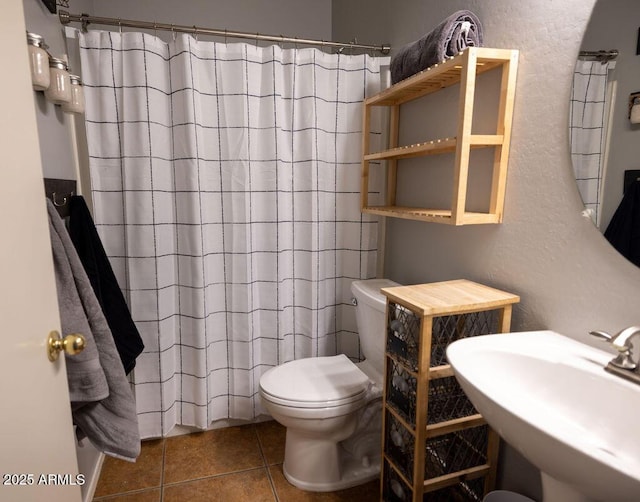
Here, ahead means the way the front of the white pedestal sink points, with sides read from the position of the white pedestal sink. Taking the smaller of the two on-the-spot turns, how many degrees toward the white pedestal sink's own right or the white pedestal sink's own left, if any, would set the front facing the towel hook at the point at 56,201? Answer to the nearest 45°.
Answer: approximately 45° to the white pedestal sink's own right

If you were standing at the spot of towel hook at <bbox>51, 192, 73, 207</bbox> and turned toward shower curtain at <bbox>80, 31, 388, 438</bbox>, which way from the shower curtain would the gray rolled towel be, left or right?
right

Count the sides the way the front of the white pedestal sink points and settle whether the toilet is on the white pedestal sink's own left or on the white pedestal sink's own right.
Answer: on the white pedestal sink's own right

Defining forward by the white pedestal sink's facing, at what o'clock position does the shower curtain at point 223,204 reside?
The shower curtain is roughly at 2 o'clock from the white pedestal sink.

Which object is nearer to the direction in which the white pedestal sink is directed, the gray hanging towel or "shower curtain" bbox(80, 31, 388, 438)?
the gray hanging towel

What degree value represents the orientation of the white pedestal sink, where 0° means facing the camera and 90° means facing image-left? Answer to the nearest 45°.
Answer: approximately 45°

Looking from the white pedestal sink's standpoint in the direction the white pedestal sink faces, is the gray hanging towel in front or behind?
in front

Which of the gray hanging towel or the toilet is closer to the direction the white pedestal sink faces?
the gray hanging towel

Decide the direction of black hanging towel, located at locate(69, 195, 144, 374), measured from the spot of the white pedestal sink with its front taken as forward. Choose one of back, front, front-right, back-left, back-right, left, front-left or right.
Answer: front-right
